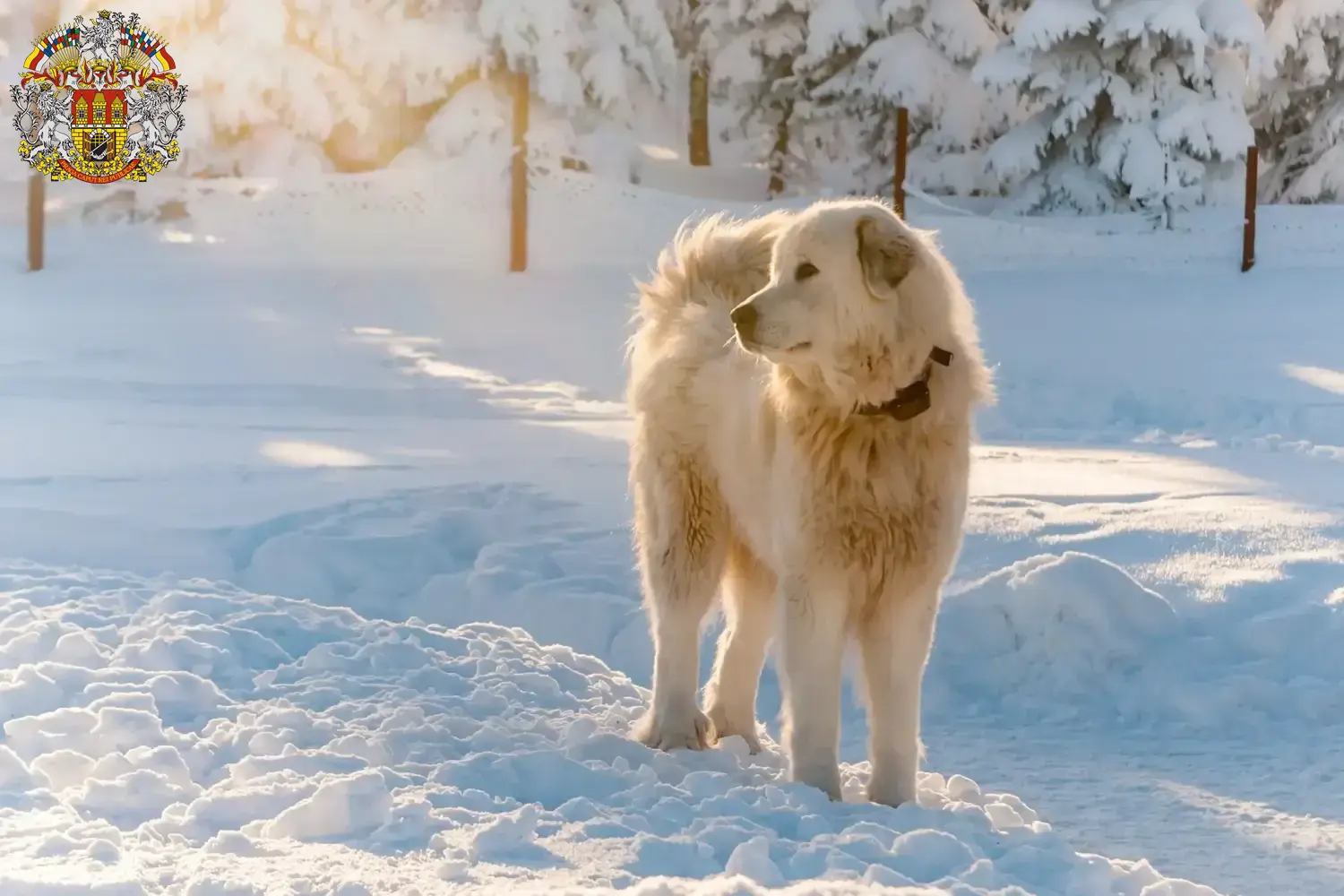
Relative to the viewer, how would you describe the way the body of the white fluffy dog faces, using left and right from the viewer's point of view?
facing the viewer and to the right of the viewer

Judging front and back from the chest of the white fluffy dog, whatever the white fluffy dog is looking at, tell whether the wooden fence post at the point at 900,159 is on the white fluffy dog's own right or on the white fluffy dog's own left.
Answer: on the white fluffy dog's own left

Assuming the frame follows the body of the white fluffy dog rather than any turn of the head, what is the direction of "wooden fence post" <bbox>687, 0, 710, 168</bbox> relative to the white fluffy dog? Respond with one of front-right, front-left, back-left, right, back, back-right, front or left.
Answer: back-left

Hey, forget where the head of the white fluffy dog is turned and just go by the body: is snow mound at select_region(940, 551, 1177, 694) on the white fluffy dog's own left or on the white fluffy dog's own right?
on the white fluffy dog's own left

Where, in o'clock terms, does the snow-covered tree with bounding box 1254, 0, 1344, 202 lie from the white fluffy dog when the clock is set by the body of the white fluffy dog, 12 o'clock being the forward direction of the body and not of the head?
The snow-covered tree is roughly at 8 o'clock from the white fluffy dog.

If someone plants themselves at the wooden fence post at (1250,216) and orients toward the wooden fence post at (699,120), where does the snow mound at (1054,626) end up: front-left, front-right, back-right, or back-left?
back-left

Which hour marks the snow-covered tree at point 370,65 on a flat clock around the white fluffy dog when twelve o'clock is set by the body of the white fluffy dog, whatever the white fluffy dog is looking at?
The snow-covered tree is roughly at 7 o'clock from the white fluffy dog.

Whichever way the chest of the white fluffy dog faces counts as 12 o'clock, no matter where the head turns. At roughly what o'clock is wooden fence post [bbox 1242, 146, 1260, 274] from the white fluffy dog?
The wooden fence post is roughly at 8 o'clock from the white fluffy dog.

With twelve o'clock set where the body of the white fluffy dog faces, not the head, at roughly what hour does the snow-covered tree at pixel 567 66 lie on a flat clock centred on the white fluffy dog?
The snow-covered tree is roughly at 7 o'clock from the white fluffy dog.

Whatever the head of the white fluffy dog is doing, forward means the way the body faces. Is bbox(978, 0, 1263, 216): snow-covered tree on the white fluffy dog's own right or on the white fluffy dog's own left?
on the white fluffy dog's own left

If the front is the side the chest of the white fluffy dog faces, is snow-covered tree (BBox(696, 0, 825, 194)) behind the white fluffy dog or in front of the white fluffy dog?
behind
